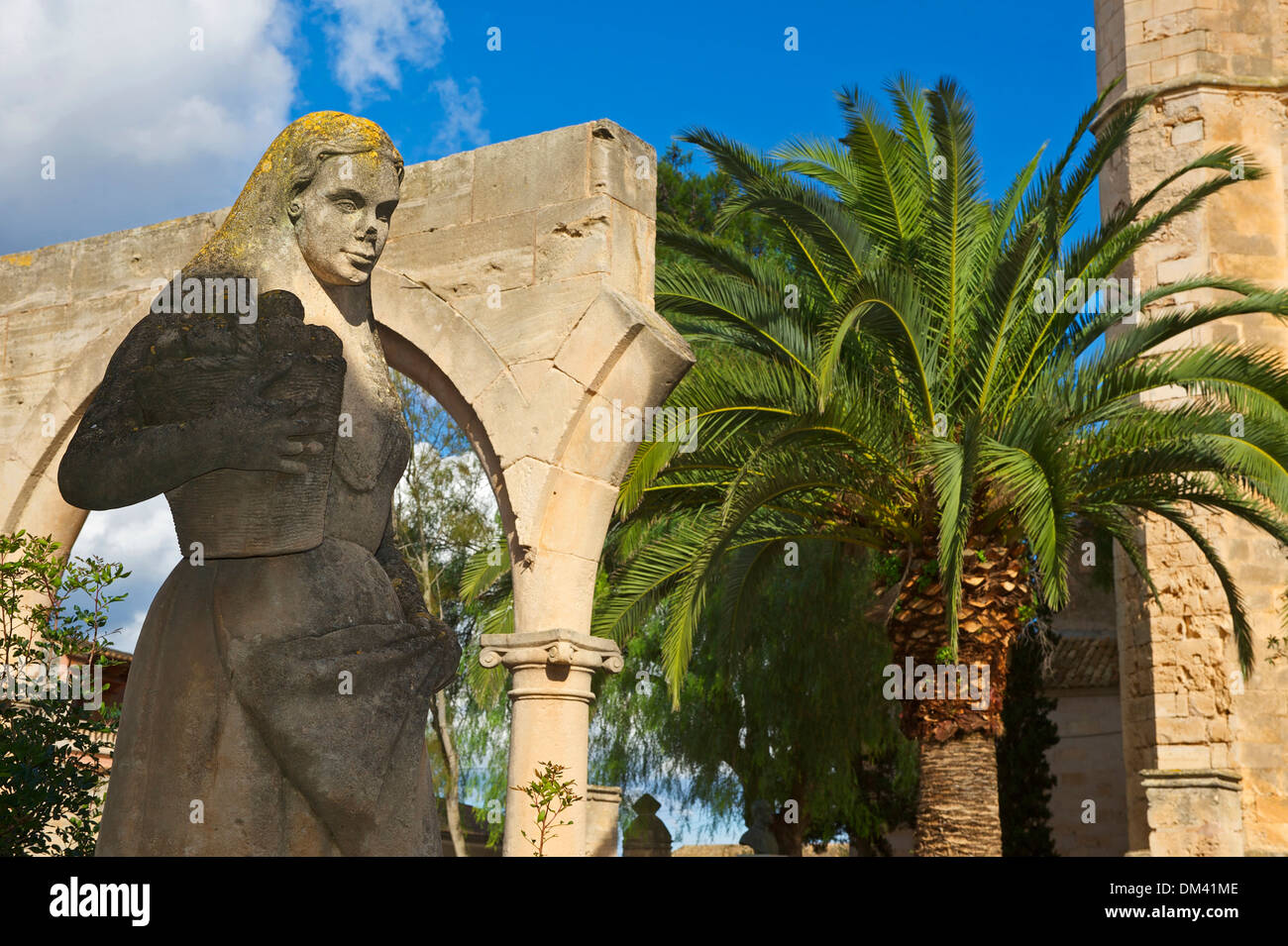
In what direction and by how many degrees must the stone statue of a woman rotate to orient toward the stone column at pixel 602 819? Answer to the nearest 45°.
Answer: approximately 135° to its left

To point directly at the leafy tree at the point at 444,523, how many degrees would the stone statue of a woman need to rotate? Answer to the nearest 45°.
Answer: approximately 135° to its left

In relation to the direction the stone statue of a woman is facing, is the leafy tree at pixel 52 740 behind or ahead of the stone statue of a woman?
behind

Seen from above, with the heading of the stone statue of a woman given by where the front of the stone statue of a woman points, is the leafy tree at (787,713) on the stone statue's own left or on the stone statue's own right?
on the stone statue's own left

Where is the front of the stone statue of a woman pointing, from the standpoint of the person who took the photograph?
facing the viewer and to the right of the viewer

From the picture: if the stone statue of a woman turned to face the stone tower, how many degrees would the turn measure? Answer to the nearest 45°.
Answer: approximately 90° to its left

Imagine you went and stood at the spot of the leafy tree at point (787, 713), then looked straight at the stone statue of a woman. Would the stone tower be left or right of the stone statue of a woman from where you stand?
left

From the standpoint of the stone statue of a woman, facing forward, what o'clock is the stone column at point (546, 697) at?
The stone column is roughly at 8 o'clock from the stone statue of a woman.

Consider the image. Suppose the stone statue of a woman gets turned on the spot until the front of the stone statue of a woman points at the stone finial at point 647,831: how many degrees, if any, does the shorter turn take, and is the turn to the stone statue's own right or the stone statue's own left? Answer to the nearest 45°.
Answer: approximately 135° to the stone statue's own left

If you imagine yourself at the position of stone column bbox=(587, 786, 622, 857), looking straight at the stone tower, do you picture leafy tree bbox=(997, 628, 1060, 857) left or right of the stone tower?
left

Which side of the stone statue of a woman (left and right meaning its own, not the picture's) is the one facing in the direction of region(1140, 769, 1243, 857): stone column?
left

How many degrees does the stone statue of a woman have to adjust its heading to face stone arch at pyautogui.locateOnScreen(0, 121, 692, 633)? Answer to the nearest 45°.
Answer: approximately 135° to its left
